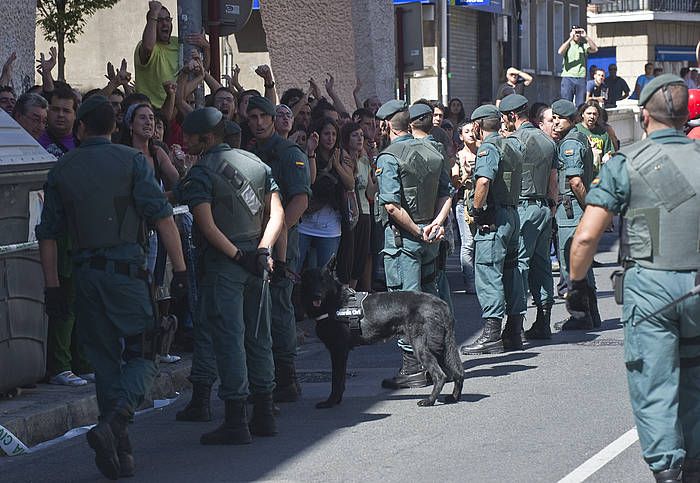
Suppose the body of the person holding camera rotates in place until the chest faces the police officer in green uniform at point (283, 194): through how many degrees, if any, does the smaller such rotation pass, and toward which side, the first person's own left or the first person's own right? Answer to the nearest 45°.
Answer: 0° — they already face them

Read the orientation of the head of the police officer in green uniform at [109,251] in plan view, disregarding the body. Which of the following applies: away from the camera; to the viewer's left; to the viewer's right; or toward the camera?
away from the camera

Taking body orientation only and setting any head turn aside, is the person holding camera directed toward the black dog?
yes

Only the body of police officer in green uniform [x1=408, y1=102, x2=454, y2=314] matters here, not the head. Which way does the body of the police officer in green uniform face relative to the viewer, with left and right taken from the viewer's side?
facing away from the viewer and to the left of the viewer

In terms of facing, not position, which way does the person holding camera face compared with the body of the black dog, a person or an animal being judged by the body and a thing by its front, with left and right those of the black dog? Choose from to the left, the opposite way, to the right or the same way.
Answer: to the left

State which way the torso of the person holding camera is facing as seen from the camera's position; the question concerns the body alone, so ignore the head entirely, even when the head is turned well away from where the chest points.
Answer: toward the camera

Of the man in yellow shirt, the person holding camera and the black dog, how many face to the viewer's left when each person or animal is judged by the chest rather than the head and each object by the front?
1

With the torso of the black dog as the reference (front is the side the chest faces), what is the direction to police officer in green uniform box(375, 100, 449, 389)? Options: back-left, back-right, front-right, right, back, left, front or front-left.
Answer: right

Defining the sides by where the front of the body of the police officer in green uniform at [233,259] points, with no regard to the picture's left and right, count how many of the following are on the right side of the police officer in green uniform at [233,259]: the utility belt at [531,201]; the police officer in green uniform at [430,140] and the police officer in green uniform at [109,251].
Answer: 2

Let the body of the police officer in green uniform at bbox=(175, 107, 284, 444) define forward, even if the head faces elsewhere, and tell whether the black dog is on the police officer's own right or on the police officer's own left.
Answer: on the police officer's own right

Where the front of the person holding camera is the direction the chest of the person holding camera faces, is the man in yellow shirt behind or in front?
in front

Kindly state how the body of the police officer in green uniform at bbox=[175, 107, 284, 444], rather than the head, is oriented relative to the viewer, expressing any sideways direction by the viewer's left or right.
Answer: facing away from the viewer and to the left of the viewer

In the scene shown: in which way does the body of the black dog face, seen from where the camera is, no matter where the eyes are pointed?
to the viewer's left

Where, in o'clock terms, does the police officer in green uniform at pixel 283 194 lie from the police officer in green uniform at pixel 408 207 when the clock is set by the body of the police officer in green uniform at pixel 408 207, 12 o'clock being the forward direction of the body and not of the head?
the police officer in green uniform at pixel 283 194 is roughly at 9 o'clock from the police officer in green uniform at pixel 408 207.

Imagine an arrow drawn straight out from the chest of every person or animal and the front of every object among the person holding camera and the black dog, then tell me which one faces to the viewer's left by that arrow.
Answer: the black dog

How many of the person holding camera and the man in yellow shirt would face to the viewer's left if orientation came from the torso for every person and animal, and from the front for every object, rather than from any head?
0
